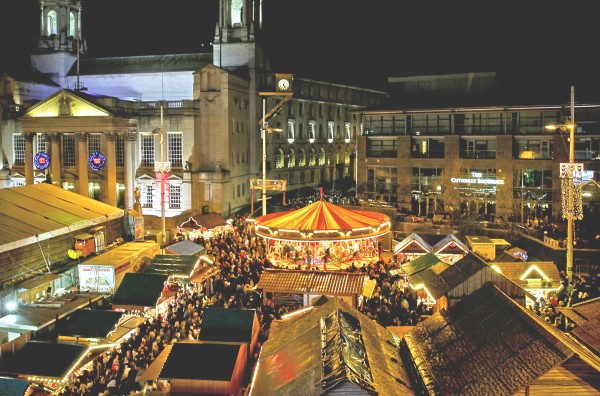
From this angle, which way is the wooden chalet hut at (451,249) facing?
toward the camera

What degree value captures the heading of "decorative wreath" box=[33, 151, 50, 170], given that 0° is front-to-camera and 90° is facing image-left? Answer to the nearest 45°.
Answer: approximately 0°

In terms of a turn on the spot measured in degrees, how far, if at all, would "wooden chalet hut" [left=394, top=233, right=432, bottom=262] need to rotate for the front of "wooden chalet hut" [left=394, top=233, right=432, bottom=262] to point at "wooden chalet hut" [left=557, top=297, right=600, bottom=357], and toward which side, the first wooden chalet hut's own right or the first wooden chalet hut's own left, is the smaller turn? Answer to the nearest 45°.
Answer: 0° — it already faces it

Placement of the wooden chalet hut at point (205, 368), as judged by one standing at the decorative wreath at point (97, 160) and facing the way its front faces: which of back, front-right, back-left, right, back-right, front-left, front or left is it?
front

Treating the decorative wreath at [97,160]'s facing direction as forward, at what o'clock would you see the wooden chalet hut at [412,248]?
The wooden chalet hut is roughly at 11 o'clock from the decorative wreath.

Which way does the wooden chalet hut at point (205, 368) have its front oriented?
to the viewer's left

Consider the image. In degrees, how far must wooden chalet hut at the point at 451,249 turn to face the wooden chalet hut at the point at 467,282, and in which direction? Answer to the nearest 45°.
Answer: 0° — it already faces it

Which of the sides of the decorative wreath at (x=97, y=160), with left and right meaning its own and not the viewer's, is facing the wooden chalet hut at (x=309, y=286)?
front

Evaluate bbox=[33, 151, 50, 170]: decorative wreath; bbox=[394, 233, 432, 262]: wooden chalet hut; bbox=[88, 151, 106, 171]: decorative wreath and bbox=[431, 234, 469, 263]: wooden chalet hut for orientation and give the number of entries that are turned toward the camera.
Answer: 4

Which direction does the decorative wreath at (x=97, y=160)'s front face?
toward the camera

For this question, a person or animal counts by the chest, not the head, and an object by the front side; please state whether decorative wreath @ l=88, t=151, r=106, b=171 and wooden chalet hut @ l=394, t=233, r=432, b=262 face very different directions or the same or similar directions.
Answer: same or similar directions

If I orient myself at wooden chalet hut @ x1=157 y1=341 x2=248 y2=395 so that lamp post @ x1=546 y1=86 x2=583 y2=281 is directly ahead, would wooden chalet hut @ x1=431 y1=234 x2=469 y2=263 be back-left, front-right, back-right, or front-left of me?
front-left

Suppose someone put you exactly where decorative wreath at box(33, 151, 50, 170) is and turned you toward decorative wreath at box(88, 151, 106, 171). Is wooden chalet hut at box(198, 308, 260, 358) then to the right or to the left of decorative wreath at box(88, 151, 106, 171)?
right

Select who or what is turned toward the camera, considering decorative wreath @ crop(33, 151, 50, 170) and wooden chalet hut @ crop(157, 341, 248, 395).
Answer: the decorative wreath

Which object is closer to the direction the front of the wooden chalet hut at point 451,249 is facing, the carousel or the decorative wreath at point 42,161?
the carousel

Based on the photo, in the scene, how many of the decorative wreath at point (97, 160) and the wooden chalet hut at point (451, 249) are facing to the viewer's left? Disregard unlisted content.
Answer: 0

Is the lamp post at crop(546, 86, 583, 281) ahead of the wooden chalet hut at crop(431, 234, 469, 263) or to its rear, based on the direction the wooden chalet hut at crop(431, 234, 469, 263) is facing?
ahead
